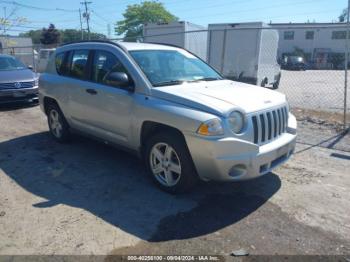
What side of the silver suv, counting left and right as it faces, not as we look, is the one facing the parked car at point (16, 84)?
back

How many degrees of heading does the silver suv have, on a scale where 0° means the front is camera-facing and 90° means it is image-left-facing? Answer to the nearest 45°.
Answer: approximately 315°
